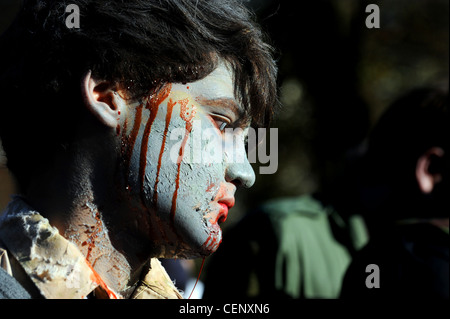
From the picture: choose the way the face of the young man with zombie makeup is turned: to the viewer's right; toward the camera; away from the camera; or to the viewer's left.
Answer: to the viewer's right

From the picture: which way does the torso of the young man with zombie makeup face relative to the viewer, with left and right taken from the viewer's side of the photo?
facing to the right of the viewer

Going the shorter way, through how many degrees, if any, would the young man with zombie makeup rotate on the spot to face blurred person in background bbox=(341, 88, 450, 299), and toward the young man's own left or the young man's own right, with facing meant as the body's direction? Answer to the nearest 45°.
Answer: approximately 45° to the young man's own left
